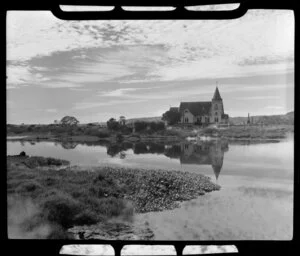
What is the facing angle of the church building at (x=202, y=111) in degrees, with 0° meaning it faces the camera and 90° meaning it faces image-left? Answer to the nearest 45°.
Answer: approximately 270°
